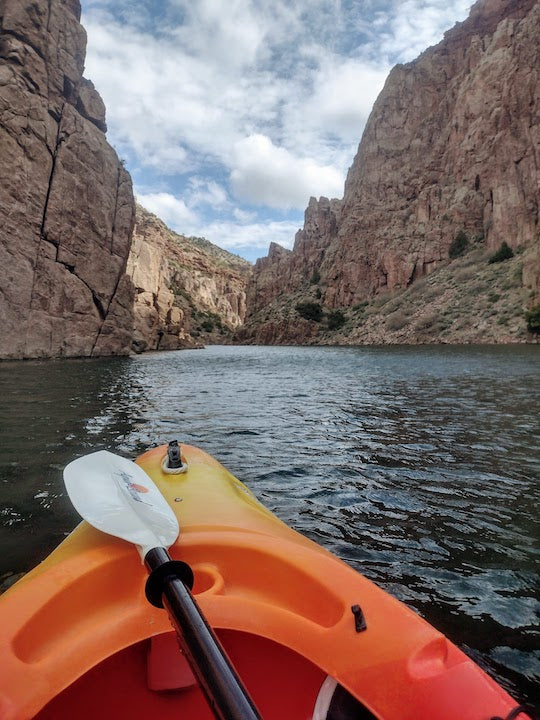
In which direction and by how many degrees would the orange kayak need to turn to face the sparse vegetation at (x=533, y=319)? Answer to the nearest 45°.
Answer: approximately 45° to its right

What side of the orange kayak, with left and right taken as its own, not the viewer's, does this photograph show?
back

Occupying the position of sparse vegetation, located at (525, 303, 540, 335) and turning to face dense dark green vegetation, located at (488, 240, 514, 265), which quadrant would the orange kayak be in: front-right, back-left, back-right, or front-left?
back-left

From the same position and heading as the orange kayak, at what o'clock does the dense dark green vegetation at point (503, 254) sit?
The dense dark green vegetation is roughly at 1 o'clock from the orange kayak.
